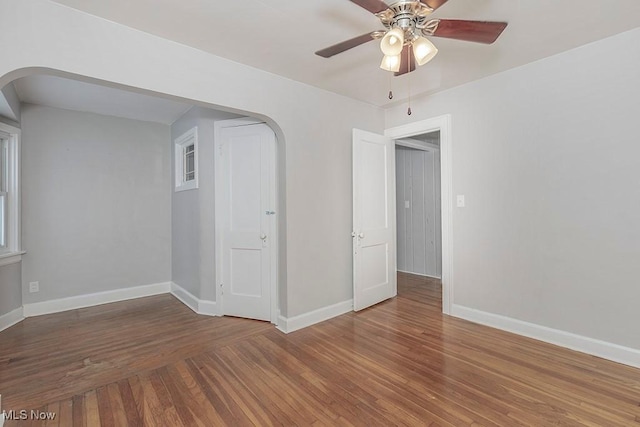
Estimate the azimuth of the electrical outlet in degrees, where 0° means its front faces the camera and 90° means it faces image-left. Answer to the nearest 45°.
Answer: approximately 0°

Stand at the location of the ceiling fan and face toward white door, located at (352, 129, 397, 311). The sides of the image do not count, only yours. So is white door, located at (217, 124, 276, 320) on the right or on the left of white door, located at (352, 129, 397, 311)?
left

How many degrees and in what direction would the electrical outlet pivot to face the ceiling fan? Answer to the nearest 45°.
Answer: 0° — it already faces it

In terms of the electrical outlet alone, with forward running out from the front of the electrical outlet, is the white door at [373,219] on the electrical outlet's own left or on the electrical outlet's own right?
on the electrical outlet's own left

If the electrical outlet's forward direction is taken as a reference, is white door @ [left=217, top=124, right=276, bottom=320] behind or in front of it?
in front

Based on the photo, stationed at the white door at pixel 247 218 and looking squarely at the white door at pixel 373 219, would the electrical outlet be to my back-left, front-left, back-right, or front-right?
back-left
